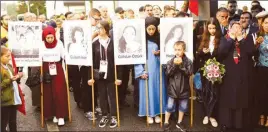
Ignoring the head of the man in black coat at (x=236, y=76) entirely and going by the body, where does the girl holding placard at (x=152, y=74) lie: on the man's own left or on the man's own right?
on the man's own right

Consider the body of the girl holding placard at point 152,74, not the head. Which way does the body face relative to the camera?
toward the camera

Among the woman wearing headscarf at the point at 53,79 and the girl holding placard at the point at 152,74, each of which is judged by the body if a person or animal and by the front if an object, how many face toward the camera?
2

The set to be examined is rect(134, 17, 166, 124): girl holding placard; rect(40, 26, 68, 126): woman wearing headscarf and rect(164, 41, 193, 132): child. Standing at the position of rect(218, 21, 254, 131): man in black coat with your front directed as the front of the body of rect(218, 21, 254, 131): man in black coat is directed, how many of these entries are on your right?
3

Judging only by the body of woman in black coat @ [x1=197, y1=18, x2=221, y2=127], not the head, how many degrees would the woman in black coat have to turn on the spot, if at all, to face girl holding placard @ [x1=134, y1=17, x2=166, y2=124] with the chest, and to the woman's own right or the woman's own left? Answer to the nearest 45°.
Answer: approximately 90° to the woman's own right

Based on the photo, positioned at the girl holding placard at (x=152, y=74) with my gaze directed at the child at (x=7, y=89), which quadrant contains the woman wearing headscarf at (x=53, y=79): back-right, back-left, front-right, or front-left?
front-right

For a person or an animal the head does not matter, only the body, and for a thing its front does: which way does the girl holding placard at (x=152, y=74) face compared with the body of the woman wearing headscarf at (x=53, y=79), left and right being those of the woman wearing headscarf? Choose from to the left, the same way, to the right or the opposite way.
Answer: the same way

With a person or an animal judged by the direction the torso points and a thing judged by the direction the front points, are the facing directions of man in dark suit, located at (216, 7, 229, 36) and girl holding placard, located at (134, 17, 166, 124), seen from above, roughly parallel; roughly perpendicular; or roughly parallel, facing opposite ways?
roughly parallel

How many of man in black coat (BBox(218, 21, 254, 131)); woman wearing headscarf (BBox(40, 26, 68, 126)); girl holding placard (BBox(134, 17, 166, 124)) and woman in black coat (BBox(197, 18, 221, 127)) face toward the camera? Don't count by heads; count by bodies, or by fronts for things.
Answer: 4

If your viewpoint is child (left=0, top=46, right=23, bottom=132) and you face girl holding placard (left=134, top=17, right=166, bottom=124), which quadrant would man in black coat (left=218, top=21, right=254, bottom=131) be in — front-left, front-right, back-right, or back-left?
front-right

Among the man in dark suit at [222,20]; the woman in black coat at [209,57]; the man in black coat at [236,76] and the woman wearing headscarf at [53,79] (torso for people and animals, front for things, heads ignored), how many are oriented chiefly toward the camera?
4

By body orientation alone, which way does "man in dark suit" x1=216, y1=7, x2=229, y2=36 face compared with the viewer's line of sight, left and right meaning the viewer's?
facing the viewer

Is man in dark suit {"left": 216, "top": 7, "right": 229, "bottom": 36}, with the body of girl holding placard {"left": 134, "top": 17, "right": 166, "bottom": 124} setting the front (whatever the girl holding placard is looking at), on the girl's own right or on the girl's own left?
on the girl's own left

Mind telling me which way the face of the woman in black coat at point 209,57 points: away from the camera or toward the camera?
toward the camera

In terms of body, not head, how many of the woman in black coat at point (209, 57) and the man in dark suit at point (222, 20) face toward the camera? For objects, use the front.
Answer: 2

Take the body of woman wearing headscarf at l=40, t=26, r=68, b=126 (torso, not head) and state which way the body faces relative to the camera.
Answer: toward the camera
